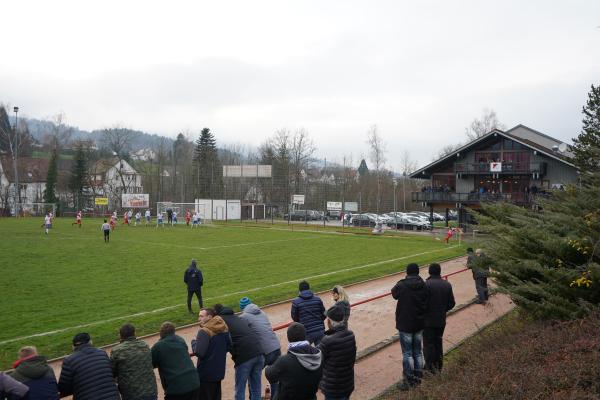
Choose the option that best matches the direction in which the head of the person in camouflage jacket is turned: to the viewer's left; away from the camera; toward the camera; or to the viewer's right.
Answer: away from the camera

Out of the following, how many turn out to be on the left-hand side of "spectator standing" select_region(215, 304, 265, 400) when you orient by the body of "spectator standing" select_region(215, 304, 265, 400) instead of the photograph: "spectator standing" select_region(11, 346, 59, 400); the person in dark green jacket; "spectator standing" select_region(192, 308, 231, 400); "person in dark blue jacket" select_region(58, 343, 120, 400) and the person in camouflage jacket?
5

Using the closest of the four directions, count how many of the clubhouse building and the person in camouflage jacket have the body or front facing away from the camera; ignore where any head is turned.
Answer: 1

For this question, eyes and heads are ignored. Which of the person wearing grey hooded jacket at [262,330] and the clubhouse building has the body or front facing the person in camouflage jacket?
the clubhouse building

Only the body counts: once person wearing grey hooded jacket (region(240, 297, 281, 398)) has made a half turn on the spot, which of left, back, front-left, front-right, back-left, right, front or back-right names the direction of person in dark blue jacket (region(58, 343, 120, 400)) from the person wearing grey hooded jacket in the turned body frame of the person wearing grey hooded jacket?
right

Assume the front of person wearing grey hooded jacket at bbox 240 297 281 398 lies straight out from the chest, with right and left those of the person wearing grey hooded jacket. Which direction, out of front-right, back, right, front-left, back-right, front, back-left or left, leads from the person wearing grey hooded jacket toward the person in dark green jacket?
left

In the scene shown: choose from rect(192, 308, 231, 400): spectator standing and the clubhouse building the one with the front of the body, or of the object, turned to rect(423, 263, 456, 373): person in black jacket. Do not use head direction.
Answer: the clubhouse building

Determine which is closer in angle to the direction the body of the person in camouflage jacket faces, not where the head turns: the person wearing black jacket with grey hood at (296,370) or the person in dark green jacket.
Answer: the person in dark green jacket

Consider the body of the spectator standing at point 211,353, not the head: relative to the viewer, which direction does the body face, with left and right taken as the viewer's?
facing away from the viewer and to the left of the viewer

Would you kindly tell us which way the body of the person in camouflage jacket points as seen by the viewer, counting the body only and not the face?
away from the camera

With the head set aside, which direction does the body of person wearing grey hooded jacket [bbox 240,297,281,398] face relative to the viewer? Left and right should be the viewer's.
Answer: facing away from the viewer and to the left of the viewer

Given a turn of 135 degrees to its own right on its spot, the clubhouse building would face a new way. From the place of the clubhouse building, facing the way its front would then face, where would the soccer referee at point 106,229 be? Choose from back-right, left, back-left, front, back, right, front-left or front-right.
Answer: left
